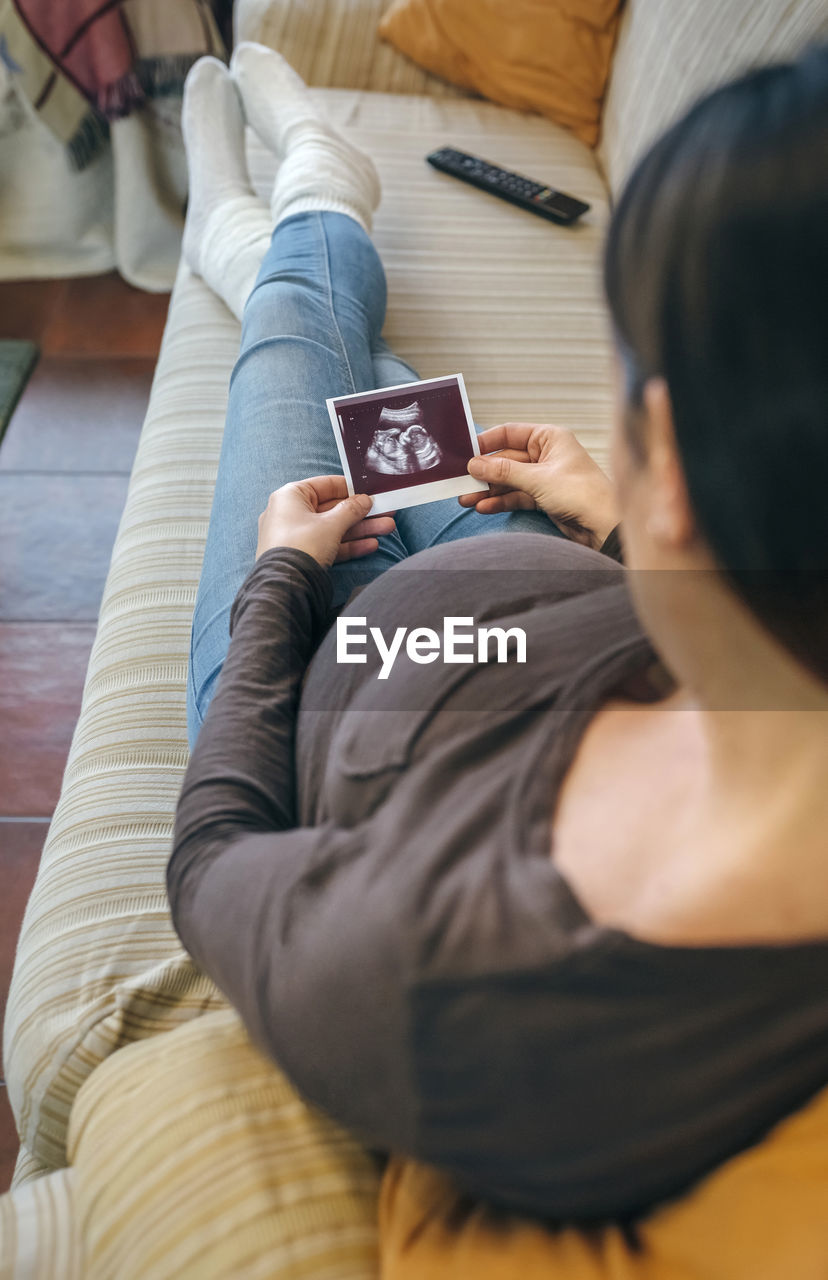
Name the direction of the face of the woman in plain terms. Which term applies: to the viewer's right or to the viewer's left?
to the viewer's left

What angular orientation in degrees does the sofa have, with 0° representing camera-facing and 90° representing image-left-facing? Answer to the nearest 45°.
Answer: approximately 90°
